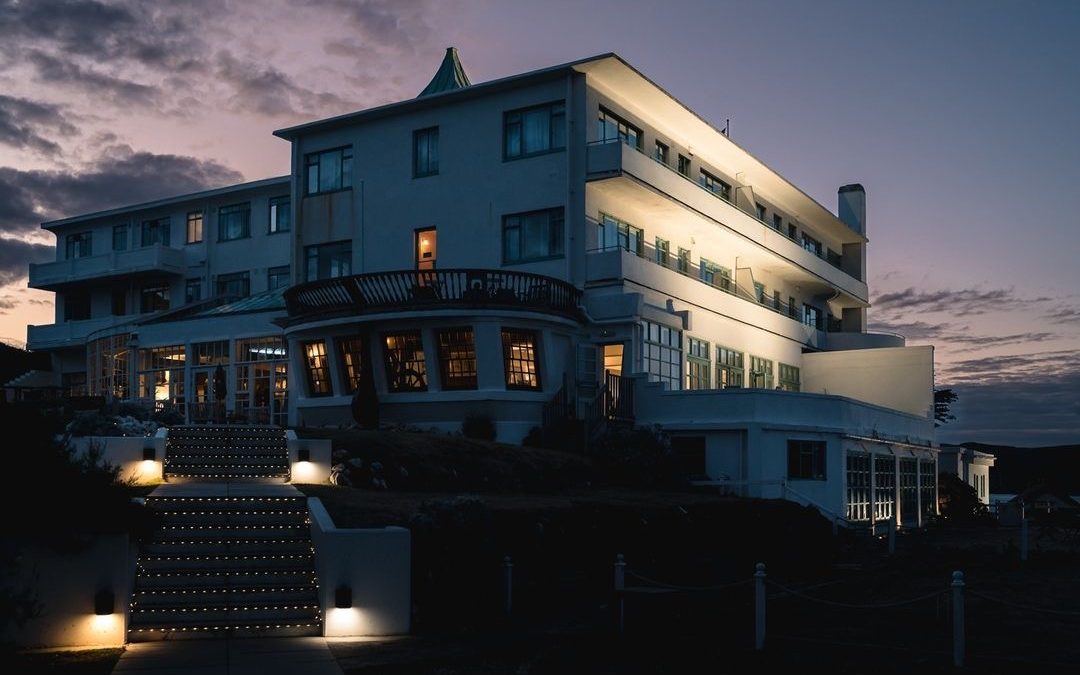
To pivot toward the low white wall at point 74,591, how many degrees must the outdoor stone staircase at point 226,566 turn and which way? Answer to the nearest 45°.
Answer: approximately 45° to its right

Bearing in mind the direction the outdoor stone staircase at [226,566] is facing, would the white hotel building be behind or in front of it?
behind

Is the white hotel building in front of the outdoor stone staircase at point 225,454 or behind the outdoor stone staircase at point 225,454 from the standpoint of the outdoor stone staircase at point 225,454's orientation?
behind

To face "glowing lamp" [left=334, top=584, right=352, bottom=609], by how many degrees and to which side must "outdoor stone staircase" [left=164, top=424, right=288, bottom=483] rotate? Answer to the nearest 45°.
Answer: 0° — it already faces it

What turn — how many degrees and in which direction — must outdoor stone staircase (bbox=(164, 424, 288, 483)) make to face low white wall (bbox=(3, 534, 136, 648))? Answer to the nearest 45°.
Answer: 0° — it already faces it

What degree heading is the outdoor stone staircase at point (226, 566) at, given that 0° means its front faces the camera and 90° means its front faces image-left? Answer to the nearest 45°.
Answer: approximately 0°

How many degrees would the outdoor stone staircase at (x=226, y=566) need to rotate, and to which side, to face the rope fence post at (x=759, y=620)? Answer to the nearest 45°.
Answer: approximately 90° to its left

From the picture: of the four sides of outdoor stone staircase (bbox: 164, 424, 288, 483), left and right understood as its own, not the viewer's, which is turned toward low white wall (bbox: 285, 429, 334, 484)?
left
